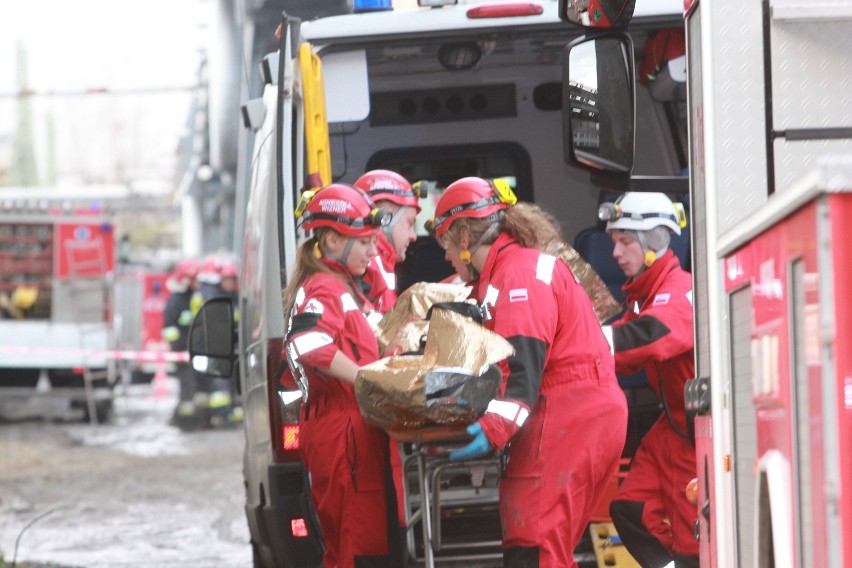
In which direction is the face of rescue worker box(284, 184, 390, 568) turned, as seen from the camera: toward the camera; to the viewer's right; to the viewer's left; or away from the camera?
to the viewer's right

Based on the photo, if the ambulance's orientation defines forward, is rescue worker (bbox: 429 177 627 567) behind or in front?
behind

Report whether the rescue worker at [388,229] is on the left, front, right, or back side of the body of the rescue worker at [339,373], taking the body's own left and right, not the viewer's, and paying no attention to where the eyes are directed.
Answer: left

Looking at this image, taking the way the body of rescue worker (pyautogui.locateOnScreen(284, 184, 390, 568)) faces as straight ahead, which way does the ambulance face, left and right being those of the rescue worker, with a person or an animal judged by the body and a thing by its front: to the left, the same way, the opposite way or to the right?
to the left

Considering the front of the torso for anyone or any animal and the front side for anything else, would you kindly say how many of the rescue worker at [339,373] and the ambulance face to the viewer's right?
1

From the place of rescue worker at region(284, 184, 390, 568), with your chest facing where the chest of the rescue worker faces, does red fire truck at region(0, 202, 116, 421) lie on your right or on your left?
on your left

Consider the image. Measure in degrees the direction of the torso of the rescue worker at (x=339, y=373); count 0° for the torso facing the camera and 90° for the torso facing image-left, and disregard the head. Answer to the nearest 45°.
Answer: approximately 270°

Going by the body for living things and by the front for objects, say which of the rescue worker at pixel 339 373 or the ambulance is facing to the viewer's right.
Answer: the rescue worker

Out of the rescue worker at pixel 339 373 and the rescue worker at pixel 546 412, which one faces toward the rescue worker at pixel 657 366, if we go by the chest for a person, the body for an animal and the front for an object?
the rescue worker at pixel 339 373

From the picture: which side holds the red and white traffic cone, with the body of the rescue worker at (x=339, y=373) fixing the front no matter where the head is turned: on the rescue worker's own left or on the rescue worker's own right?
on the rescue worker's own left

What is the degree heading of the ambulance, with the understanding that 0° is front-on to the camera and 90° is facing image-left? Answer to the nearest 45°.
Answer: approximately 180°
